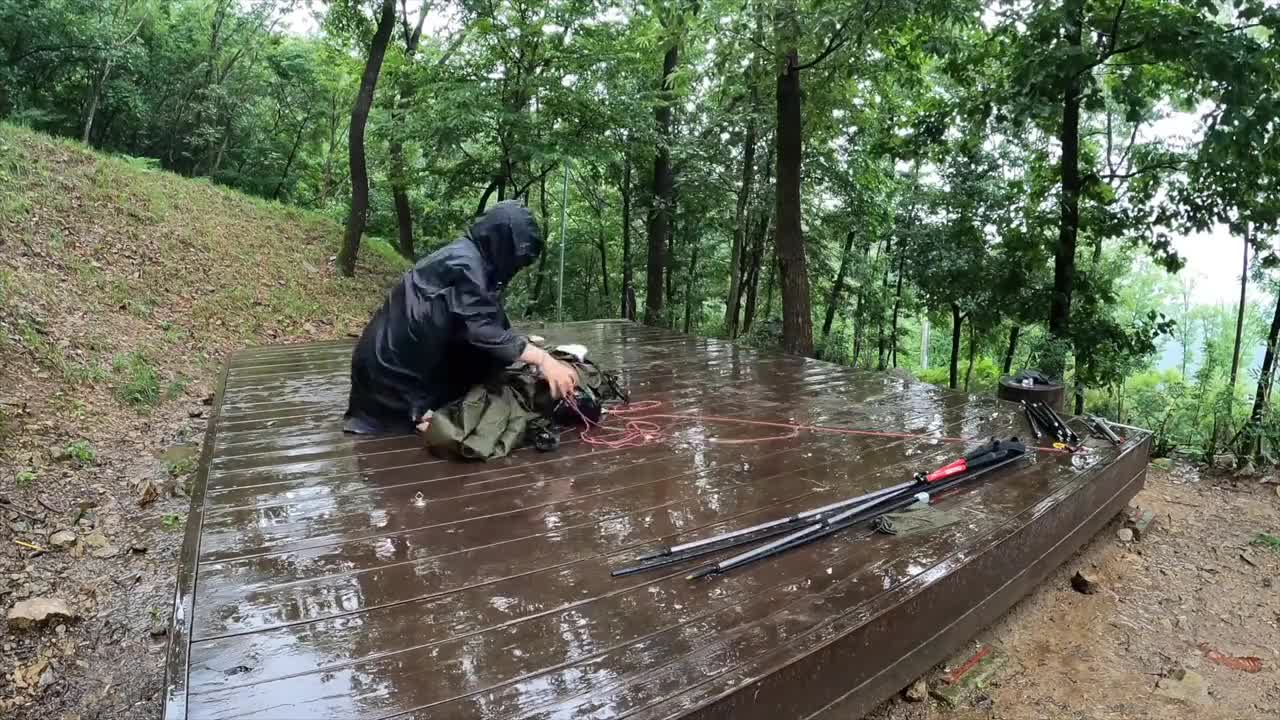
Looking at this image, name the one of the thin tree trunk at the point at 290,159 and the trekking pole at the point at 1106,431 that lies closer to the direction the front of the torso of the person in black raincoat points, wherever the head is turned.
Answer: the trekking pole

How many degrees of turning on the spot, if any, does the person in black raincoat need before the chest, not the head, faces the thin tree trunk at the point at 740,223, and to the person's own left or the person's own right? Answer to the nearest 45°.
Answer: approximately 45° to the person's own left

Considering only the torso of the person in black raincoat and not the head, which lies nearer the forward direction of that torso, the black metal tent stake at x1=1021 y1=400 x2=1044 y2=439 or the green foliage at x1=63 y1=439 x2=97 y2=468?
the black metal tent stake

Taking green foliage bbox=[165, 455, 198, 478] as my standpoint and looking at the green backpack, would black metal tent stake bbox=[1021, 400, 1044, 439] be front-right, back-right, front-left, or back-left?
front-left

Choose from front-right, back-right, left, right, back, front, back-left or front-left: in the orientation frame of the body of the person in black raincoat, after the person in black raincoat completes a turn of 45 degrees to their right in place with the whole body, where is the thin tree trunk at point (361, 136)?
back-left

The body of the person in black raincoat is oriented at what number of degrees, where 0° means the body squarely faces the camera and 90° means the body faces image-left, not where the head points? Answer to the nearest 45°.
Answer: approximately 270°

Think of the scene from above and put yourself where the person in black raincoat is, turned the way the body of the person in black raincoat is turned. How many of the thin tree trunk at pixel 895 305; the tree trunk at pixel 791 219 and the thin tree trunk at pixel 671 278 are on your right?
0

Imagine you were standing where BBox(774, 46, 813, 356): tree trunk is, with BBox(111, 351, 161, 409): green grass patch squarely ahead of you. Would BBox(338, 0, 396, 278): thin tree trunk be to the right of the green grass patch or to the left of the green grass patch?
right

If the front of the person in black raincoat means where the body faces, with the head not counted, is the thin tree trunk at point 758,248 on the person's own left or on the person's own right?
on the person's own left

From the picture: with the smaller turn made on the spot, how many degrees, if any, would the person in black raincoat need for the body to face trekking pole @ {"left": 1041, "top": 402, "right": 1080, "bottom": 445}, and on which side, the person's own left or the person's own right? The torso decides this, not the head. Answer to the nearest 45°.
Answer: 0° — they already face it

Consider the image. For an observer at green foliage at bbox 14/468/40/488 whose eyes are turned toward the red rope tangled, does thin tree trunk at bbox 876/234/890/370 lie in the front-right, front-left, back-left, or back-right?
front-left

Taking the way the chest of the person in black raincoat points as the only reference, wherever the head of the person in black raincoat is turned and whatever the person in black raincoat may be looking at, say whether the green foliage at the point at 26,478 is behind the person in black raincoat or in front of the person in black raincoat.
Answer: behind

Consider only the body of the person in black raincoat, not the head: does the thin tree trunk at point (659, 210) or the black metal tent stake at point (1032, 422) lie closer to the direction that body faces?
the black metal tent stake

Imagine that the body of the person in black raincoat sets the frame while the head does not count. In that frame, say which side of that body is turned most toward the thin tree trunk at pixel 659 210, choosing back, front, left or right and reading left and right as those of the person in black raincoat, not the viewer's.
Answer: left

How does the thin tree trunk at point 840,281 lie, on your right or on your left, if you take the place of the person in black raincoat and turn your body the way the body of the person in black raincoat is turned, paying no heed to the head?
on your left

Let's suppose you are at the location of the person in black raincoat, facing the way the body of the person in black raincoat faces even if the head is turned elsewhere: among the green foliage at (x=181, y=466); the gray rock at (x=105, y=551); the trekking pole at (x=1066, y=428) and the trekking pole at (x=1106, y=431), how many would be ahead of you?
2

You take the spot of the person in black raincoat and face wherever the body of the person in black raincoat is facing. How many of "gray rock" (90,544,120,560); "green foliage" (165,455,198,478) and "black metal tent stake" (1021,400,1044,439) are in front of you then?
1

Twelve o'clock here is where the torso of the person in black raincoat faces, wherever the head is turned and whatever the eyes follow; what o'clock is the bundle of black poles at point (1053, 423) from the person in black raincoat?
The bundle of black poles is roughly at 12 o'clock from the person in black raincoat.

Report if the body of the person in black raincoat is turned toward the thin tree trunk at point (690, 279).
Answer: no
